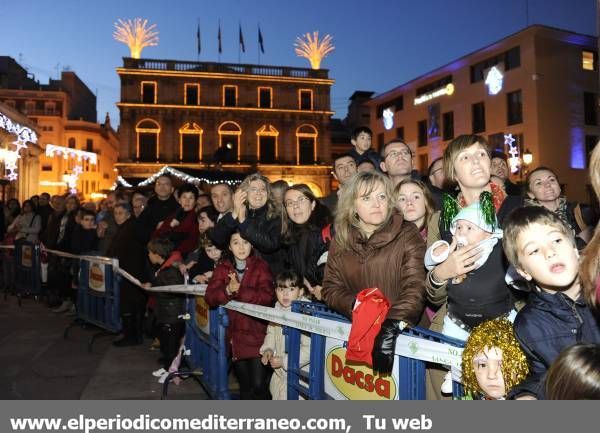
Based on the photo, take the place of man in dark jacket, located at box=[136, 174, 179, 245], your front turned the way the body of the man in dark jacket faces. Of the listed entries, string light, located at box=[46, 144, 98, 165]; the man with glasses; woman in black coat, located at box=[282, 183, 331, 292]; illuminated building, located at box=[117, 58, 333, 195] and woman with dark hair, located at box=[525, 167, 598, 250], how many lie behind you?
2

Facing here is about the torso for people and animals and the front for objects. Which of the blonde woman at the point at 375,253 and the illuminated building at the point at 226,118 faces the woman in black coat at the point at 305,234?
the illuminated building

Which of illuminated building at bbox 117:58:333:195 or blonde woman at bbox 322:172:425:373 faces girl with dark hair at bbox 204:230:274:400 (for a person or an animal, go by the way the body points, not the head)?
the illuminated building

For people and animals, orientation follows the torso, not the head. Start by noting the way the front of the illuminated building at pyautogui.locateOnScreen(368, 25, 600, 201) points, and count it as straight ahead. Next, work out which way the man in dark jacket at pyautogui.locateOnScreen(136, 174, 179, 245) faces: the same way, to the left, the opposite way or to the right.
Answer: to the left

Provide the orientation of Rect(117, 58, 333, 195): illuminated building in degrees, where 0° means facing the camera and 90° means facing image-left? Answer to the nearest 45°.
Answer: approximately 0°

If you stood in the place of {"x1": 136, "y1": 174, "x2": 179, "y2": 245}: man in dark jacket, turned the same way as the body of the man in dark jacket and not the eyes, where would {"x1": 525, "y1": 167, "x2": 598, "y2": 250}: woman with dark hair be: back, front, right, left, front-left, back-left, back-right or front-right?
front-left

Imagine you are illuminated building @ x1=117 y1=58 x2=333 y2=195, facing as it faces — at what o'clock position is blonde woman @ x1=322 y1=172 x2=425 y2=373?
The blonde woman is roughly at 12 o'clock from the illuminated building.

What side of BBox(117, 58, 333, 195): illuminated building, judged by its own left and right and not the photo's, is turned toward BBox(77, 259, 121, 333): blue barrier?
front

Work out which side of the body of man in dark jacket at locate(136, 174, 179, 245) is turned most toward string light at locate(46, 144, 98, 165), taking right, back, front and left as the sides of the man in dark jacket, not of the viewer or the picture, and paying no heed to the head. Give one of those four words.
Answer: back

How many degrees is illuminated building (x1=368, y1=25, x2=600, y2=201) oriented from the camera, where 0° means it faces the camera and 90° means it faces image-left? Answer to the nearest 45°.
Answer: approximately 45°

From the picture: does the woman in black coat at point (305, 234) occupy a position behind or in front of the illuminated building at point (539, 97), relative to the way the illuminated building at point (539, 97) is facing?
in front
